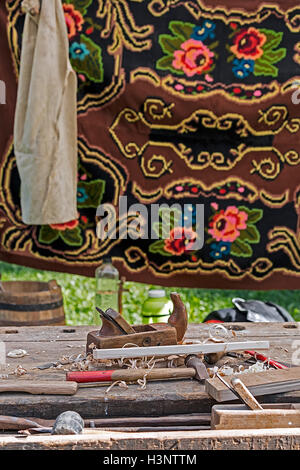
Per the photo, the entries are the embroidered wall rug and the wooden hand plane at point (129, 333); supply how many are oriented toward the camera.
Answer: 1

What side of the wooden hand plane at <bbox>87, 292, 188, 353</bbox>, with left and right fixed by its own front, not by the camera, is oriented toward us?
right

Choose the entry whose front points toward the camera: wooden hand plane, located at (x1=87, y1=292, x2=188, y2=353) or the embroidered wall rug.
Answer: the embroidered wall rug

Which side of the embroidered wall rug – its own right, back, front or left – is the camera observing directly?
front

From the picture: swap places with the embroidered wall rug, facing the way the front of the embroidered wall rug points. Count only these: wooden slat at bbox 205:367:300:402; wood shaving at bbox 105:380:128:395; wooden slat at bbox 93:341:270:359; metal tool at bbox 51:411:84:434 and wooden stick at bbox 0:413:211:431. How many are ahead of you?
5

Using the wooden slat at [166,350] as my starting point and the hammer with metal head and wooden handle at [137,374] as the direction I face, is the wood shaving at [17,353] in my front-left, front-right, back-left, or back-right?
front-right

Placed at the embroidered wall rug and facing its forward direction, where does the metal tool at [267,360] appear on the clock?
The metal tool is roughly at 12 o'clock from the embroidered wall rug.

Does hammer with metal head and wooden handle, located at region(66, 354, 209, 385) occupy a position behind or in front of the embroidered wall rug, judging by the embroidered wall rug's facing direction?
in front

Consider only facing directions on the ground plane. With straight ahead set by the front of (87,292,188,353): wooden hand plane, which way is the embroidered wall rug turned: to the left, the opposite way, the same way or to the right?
to the right

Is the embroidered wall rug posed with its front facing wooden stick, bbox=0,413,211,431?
yes
